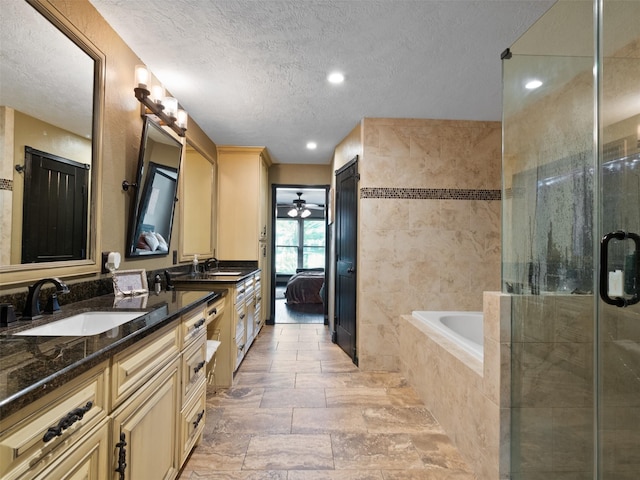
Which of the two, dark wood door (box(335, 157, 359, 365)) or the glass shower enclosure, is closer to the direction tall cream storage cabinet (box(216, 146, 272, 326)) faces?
the dark wood door

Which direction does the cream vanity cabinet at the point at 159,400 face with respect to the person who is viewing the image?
facing the viewer and to the right of the viewer

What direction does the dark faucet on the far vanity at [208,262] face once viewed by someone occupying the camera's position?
facing to the right of the viewer

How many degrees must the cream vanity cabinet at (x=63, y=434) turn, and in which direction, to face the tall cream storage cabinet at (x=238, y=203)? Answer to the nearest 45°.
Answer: approximately 90° to its left

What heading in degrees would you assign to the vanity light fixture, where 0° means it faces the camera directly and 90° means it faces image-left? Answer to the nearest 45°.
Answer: approximately 315°

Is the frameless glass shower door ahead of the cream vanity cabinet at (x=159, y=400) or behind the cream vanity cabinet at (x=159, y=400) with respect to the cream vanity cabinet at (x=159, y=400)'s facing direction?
ahead

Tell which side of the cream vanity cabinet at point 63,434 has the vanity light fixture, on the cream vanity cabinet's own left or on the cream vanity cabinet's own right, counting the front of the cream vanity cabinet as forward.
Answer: on the cream vanity cabinet's own left

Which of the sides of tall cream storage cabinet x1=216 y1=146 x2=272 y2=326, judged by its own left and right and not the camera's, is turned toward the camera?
right

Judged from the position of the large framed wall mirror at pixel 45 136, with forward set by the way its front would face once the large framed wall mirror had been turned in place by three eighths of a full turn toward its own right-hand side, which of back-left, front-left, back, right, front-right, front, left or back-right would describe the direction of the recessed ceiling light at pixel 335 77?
back

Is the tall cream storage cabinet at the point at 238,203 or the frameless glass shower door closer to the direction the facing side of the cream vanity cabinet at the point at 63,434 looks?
the frameless glass shower door

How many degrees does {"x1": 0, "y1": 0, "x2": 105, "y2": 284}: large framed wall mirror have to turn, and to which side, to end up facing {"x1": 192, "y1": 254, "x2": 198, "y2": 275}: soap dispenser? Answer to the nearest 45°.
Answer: approximately 90° to its left

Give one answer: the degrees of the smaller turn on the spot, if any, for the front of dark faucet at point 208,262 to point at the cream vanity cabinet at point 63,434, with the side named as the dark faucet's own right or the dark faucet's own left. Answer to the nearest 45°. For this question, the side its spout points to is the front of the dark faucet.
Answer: approximately 90° to the dark faucet's own right

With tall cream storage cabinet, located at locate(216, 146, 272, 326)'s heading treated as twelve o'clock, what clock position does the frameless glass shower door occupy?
The frameless glass shower door is roughly at 2 o'clock from the tall cream storage cabinet.

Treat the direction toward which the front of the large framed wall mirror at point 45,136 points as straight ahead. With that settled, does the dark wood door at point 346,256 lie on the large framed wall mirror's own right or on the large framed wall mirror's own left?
on the large framed wall mirror's own left
